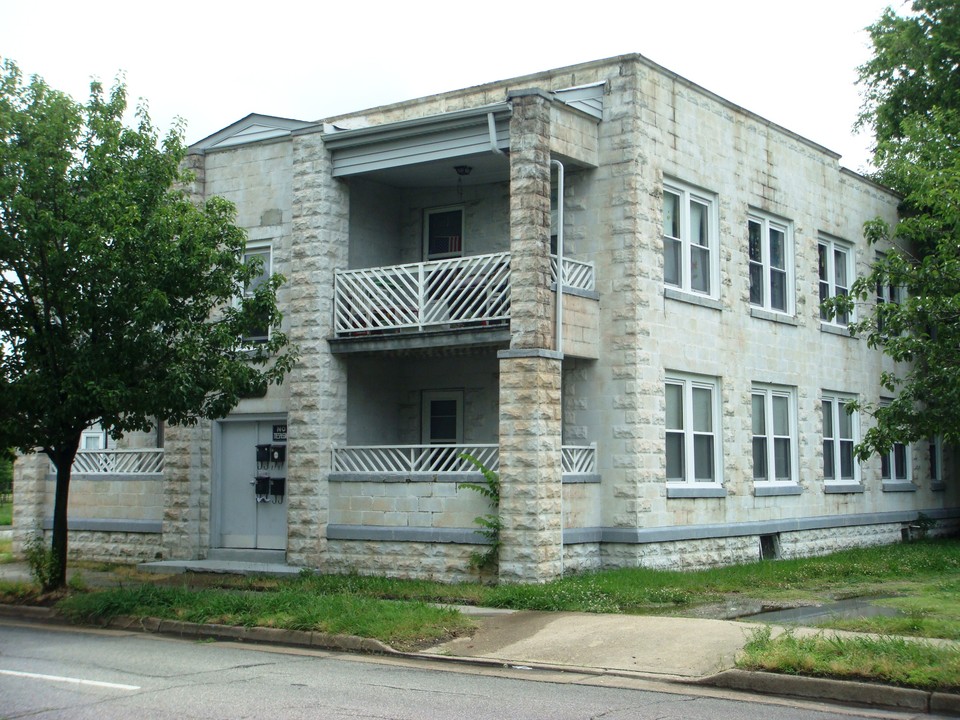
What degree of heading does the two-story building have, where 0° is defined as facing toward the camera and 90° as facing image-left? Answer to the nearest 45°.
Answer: approximately 45°

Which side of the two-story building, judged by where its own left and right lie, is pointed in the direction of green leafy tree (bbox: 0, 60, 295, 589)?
front
